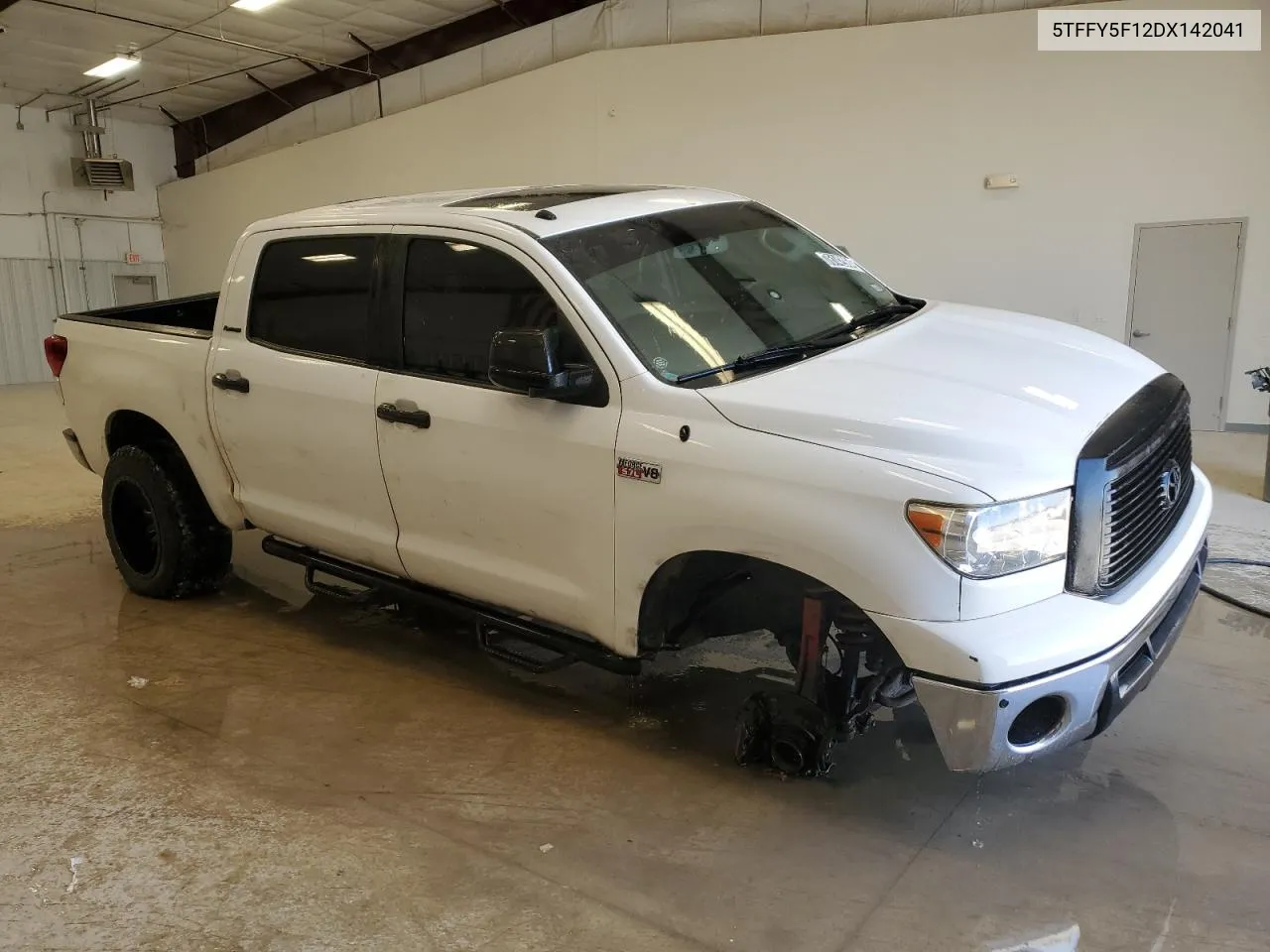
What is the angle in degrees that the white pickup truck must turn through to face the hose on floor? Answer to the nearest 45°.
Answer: approximately 90° to its left

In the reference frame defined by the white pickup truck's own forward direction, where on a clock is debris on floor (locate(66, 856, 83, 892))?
The debris on floor is roughly at 4 o'clock from the white pickup truck.

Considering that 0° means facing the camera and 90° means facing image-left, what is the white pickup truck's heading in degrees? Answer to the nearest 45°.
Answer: approximately 315°

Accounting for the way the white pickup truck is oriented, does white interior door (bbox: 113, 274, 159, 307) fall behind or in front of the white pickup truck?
behind

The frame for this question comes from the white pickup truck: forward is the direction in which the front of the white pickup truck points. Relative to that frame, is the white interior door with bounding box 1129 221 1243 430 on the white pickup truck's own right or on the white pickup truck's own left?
on the white pickup truck's own left

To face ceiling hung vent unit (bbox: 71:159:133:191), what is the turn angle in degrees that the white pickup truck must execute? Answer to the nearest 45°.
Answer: approximately 180°

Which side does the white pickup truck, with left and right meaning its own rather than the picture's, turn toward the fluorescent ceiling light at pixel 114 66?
back
